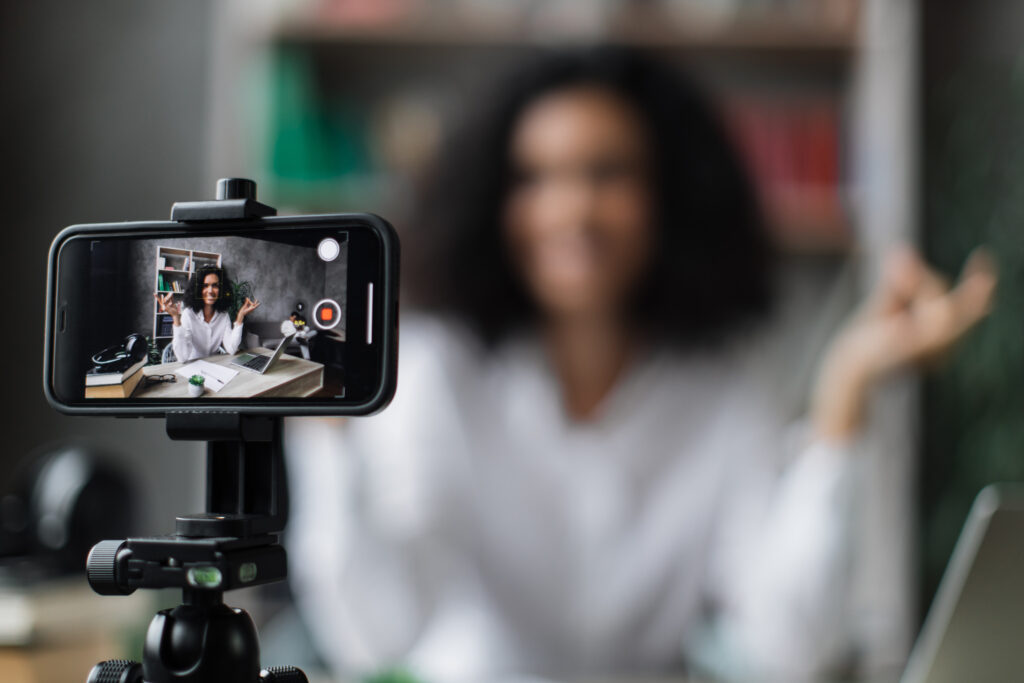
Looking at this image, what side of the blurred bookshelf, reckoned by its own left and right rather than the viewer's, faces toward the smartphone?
front

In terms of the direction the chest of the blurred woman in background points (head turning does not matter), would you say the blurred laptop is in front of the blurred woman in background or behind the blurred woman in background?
in front

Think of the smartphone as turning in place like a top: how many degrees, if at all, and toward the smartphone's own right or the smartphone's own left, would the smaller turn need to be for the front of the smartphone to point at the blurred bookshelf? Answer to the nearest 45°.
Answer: approximately 180°

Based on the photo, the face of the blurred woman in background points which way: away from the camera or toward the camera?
toward the camera

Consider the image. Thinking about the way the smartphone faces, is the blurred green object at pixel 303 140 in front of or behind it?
behind

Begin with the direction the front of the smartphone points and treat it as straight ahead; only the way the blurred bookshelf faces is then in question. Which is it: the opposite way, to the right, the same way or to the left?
the same way

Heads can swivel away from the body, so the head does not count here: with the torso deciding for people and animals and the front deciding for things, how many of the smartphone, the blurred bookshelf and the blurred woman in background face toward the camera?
3

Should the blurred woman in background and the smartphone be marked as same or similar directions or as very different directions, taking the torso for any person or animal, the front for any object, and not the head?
same or similar directions

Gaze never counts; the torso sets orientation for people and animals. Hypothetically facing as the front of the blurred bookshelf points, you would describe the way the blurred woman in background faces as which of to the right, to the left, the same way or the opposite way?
the same way

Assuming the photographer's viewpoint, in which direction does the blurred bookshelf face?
facing the viewer

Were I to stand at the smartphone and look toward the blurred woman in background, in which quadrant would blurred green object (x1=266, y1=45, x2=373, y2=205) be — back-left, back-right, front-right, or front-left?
front-left

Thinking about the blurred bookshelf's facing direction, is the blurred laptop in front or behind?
in front

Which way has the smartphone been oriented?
toward the camera
